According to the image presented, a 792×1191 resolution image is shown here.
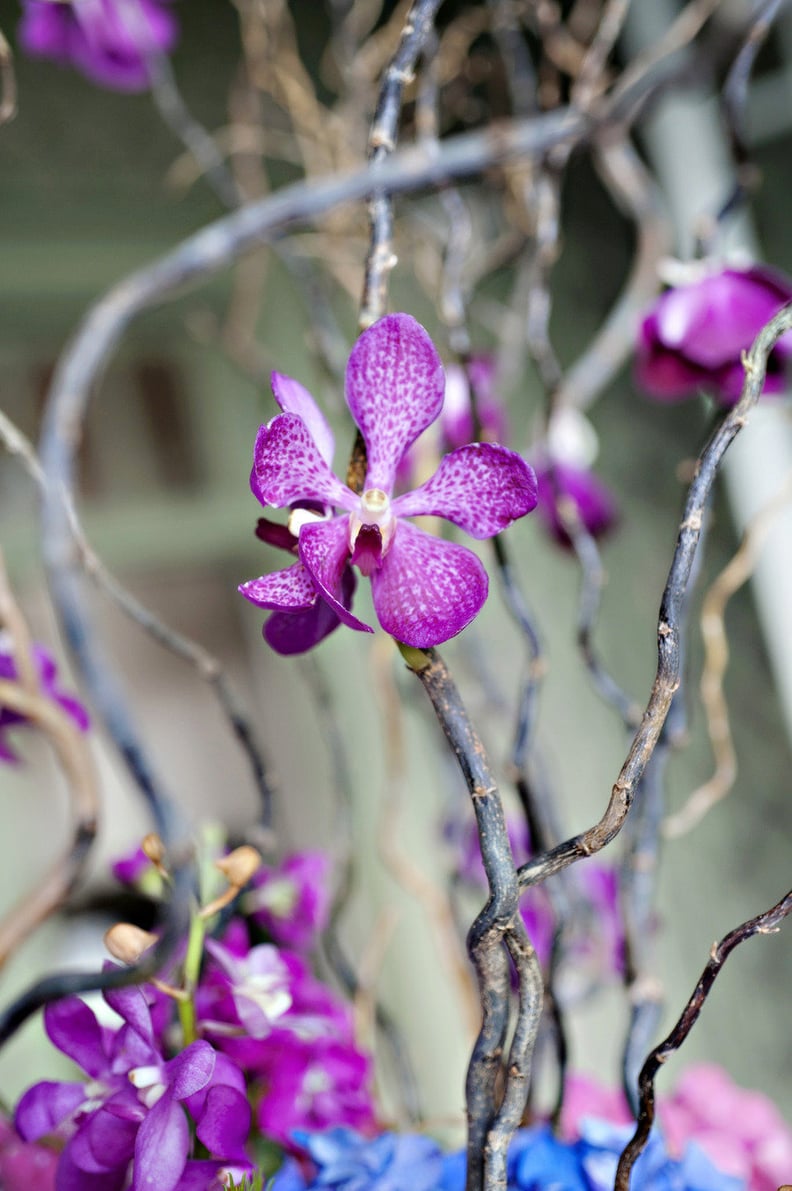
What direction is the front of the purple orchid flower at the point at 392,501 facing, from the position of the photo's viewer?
facing the viewer
